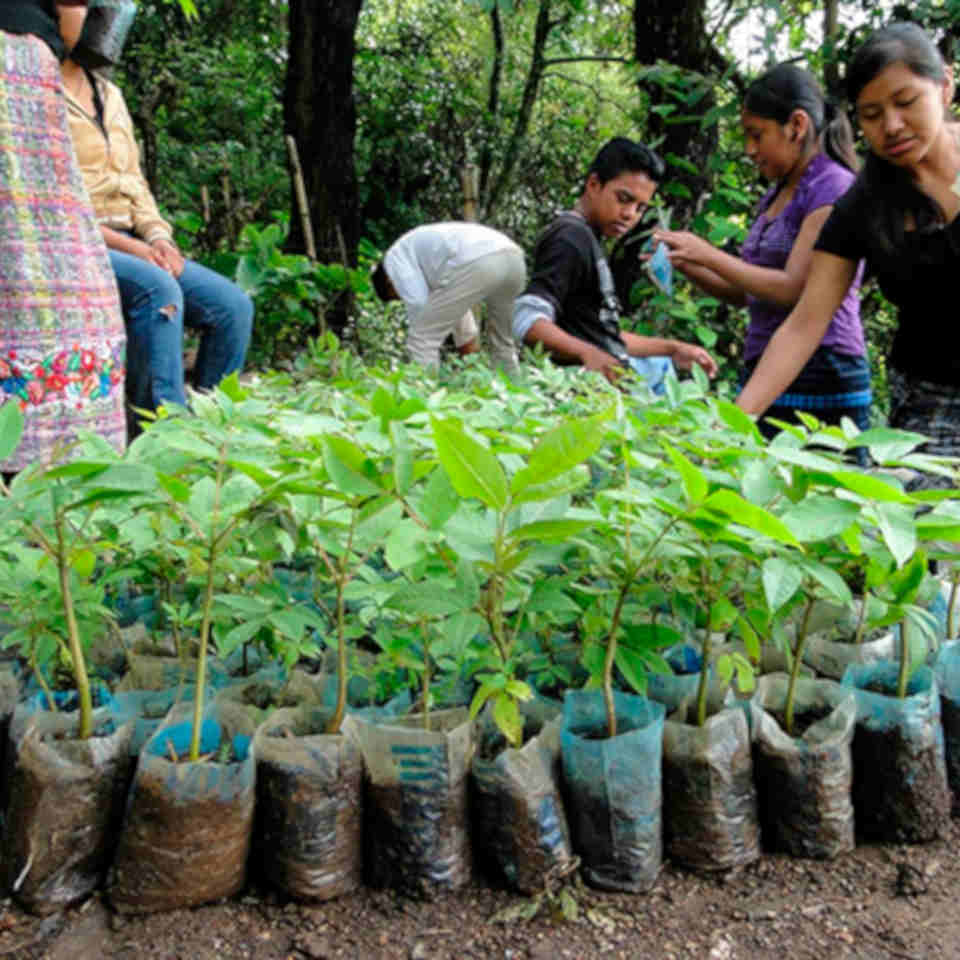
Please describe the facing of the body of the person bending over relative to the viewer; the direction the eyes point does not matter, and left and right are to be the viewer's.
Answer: facing to the left of the viewer

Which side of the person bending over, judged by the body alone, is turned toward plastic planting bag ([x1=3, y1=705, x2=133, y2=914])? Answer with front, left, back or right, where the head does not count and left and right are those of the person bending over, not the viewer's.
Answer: left

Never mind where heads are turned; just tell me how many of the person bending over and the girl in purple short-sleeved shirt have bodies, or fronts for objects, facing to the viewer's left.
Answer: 2

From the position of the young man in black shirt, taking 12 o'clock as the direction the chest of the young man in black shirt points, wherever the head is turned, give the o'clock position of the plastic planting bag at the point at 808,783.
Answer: The plastic planting bag is roughly at 1 o'clock from the young man in black shirt.

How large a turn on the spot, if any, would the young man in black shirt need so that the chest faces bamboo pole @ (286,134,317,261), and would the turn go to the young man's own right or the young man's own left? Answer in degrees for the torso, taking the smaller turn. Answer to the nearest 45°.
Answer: approximately 180°

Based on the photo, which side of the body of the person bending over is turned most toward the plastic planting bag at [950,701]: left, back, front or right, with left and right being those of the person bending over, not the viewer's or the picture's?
left

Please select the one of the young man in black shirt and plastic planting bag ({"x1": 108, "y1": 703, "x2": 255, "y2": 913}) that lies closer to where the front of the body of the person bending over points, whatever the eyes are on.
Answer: the plastic planting bag

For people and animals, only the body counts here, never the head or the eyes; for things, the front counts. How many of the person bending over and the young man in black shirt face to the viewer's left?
1

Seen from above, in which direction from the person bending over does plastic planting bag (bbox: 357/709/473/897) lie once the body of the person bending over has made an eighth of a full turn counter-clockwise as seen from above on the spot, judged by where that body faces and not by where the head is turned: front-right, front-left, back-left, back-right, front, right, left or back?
front-left

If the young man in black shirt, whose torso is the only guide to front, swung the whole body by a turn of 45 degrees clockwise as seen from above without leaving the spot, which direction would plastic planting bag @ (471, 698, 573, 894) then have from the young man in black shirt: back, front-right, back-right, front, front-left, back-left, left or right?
front

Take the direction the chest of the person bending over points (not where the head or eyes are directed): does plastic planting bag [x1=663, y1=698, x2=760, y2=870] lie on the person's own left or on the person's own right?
on the person's own left

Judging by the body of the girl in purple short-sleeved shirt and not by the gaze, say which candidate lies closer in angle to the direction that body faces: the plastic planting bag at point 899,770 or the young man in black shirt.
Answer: the young man in black shirt

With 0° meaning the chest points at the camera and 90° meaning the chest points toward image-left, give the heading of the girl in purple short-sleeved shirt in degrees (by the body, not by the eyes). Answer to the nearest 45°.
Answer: approximately 90°

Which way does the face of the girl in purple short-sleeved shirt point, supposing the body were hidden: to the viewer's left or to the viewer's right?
to the viewer's left

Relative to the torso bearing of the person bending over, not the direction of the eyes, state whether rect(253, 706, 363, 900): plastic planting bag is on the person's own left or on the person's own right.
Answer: on the person's own left

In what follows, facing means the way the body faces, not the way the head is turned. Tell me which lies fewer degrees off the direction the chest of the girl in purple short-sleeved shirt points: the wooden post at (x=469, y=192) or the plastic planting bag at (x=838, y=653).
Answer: the wooden post

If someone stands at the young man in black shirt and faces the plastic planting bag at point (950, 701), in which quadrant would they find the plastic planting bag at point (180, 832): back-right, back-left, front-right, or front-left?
front-right

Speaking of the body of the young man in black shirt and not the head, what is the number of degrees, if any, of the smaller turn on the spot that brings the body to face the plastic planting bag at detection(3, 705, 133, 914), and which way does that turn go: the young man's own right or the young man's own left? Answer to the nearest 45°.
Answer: approximately 45° to the young man's own right

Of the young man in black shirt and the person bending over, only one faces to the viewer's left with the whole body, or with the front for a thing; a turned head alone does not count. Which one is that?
the person bending over
